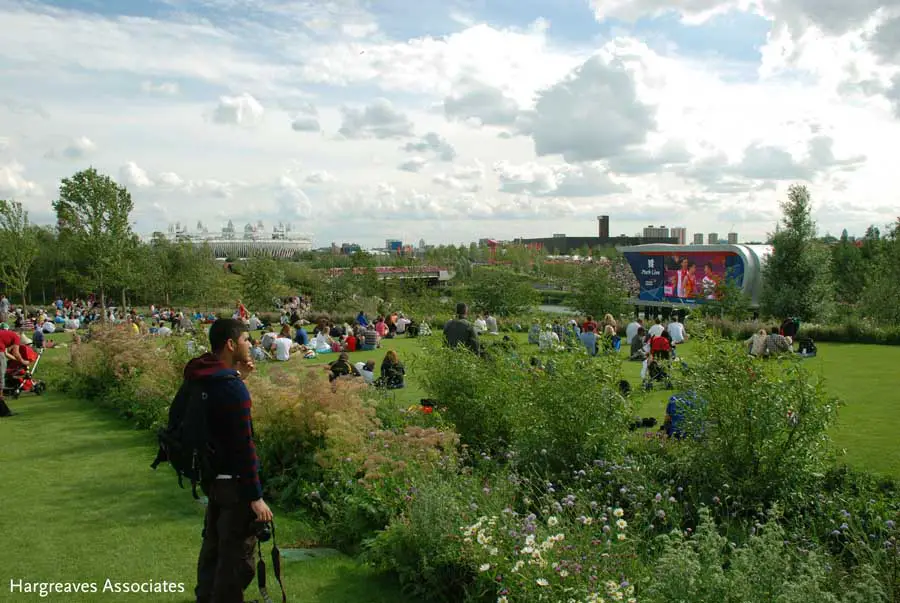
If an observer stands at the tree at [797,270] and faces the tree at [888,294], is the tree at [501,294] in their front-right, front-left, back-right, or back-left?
back-right

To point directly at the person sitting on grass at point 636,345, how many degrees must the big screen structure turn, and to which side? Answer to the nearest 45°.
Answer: approximately 45° to its left

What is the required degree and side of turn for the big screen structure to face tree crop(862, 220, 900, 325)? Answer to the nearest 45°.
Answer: approximately 90° to its left

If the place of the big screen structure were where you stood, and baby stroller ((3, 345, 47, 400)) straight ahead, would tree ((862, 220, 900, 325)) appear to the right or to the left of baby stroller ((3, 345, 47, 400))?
left

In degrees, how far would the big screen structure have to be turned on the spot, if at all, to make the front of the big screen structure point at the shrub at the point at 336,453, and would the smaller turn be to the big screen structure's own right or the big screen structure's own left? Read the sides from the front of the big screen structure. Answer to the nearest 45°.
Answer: approximately 45° to the big screen structure's own left

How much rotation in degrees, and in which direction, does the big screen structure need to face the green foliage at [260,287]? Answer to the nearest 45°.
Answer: approximately 45° to its right

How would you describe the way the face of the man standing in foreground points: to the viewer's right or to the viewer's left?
to the viewer's right

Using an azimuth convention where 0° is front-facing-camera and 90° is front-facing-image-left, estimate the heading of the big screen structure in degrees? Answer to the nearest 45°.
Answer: approximately 45°

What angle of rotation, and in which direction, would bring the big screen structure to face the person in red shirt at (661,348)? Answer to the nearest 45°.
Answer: approximately 45° to its left
